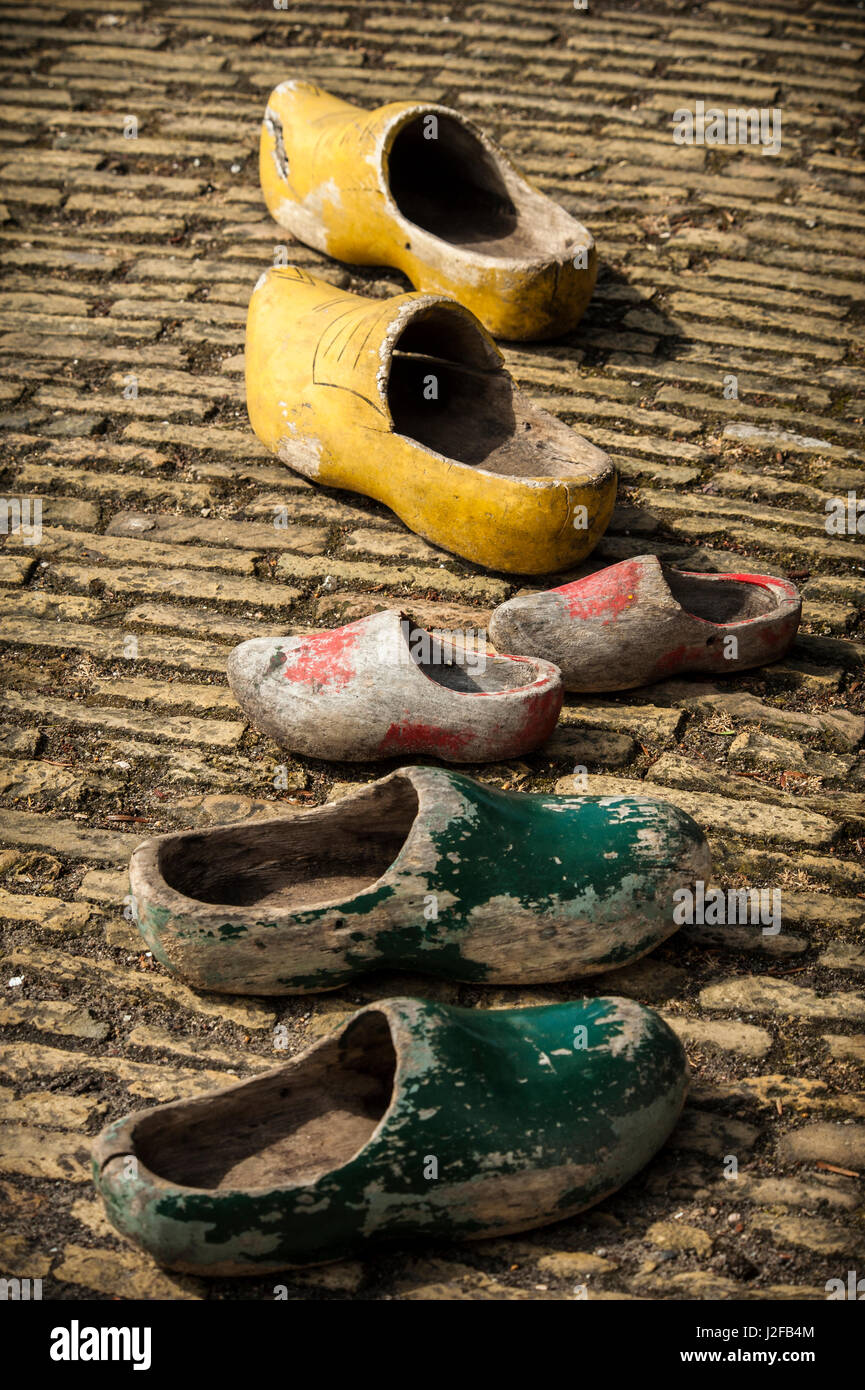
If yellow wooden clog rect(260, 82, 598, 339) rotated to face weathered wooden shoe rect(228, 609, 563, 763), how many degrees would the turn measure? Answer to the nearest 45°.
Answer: approximately 135° to its left

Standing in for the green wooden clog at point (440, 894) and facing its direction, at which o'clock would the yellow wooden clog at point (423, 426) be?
The yellow wooden clog is roughly at 9 o'clock from the green wooden clog.

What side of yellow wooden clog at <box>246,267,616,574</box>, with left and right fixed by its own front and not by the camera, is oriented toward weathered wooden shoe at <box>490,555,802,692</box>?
back

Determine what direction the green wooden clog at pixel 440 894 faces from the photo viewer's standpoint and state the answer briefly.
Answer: facing to the right of the viewer

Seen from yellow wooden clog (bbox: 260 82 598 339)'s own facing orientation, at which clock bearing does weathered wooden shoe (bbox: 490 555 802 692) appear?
The weathered wooden shoe is roughly at 7 o'clock from the yellow wooden clog.

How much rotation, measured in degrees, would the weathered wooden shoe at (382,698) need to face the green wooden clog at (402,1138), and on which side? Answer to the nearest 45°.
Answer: approximately 90° to its left

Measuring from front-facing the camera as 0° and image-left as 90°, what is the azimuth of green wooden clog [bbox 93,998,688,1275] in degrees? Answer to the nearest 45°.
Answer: approximately 270°

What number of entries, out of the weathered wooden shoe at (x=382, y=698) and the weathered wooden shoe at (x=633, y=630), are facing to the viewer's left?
2

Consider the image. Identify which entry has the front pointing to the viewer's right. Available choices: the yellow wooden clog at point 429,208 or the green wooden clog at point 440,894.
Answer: the green wooden clog

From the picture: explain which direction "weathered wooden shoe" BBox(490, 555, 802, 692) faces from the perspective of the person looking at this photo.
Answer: facing to the left of the viewer

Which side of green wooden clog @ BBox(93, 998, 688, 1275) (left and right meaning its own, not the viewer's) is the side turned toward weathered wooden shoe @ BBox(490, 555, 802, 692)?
left

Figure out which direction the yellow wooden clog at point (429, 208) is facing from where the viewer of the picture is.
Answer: facing away from the viewer and to the left of the viewer

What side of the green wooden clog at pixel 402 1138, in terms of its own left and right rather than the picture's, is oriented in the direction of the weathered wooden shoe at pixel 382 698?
left

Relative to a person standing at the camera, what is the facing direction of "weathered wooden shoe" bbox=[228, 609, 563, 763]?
facing to the left of the viewer

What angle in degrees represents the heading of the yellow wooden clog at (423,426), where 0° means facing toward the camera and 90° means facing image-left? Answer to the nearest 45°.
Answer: approximately 135°
